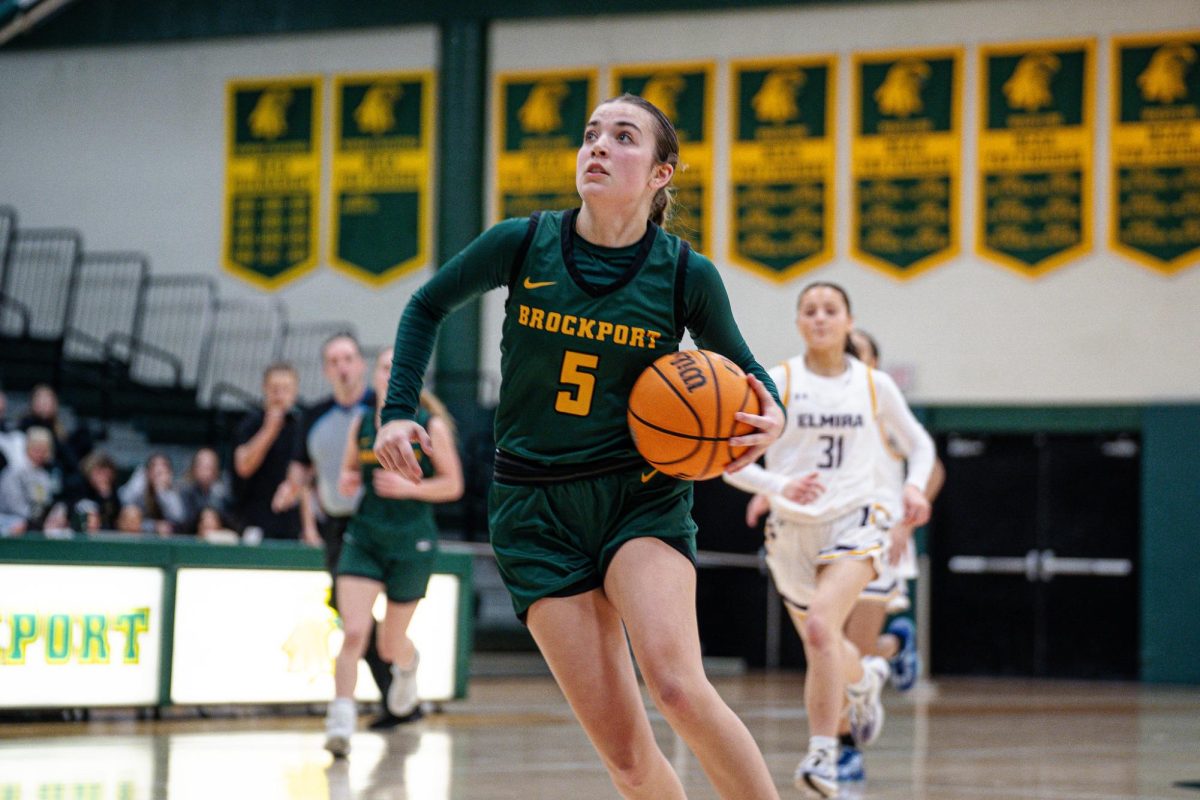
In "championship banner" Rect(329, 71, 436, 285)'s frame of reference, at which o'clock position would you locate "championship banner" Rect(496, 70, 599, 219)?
"championship banner" Rect(496, 70, 599, 219) is roughly at 10 o'clock from "championship banner" Rect(329, 71, 436, 285).

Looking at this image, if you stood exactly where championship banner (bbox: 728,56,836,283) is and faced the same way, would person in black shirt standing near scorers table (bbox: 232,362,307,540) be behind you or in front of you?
in front

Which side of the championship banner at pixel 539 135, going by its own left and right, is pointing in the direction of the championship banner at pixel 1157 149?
left

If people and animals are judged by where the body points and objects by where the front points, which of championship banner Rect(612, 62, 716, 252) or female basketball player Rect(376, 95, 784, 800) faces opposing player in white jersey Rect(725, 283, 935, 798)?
the championship banner

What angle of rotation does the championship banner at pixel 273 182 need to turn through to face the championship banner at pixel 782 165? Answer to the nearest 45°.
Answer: approximately 45° to its left

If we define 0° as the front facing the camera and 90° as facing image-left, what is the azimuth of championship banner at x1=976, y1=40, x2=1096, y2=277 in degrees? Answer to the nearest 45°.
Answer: approximately 0°

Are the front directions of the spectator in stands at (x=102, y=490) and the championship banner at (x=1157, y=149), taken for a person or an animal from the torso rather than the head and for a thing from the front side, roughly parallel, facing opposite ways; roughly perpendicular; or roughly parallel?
roughly perpendicular

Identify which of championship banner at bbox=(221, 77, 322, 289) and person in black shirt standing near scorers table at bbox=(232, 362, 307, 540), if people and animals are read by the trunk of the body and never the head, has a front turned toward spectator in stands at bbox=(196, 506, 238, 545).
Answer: the championship banner

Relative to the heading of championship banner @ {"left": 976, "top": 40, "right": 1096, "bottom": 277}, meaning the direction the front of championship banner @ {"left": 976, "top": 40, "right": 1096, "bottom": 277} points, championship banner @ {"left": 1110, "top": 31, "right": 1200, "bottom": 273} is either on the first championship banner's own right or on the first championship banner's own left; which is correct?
on the first championship banner's own left

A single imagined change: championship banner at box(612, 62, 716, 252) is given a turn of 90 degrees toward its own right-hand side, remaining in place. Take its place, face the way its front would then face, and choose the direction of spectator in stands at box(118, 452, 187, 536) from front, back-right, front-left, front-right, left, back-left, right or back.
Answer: front-left

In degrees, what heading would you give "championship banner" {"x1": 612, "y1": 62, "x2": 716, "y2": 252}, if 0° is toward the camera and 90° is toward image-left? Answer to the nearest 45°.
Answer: approximately 0°

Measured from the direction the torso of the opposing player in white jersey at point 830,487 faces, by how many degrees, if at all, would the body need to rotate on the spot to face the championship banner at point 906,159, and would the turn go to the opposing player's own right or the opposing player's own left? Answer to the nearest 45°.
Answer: approximately 180°

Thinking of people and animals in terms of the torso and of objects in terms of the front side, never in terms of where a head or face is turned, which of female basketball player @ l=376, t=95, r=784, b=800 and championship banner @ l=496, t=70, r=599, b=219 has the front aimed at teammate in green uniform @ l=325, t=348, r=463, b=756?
the championship banner
